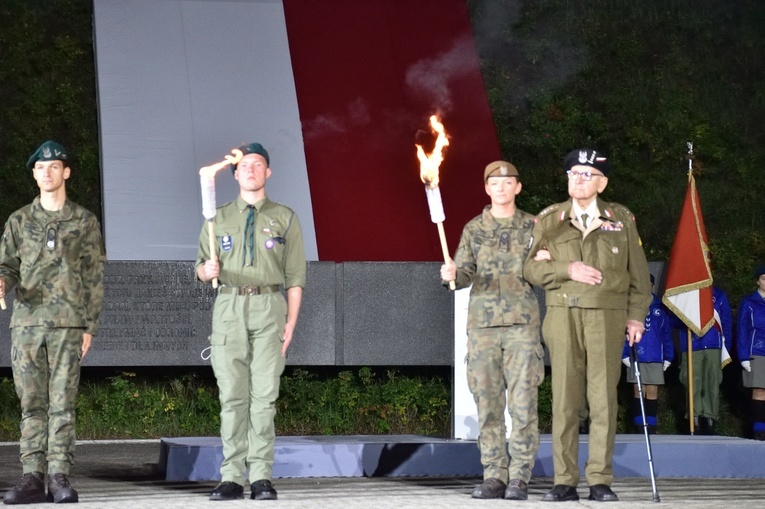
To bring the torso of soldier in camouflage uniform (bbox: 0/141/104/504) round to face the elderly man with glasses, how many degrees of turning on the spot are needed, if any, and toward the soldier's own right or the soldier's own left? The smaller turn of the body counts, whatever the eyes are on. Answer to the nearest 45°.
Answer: approximately 90° to the soldier's own left

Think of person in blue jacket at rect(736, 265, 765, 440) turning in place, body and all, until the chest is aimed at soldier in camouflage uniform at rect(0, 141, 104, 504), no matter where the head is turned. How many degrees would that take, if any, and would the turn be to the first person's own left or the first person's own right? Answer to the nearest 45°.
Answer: approximately 45° to the first person's own right

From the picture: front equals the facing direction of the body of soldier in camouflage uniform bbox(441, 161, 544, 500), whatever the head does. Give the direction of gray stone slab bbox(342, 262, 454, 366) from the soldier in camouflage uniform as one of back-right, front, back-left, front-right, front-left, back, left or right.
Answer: back

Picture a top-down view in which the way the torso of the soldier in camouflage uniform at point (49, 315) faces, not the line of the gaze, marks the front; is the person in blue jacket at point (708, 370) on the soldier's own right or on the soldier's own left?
on the soldier's own left

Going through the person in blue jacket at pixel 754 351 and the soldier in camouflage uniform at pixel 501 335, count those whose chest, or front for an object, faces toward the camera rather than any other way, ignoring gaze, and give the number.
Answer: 2

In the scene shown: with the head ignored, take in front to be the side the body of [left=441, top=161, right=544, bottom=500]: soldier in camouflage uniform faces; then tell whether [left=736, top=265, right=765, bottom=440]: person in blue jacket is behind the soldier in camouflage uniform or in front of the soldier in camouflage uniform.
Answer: behind
